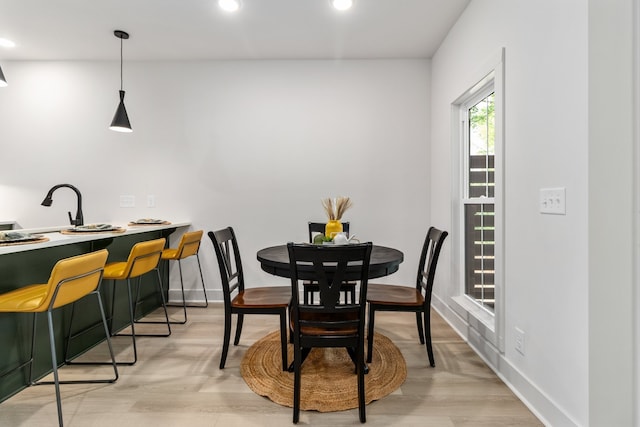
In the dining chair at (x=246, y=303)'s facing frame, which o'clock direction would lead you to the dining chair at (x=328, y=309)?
the dining chair at (x=328, y=309) is roughly at 2 o'clock from the dining chair at (x=246, y=303).

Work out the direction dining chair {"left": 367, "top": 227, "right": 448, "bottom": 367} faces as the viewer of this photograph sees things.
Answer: facing to the left of the viewer

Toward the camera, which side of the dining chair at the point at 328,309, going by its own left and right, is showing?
back

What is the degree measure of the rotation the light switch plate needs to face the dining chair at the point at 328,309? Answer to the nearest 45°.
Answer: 0° — it already faces it

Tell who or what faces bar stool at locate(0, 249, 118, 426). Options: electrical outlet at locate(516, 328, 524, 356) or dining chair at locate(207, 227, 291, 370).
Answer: the electrical outlet

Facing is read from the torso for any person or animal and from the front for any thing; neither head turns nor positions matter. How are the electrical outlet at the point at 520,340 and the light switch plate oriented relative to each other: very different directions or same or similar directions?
same or similar directions

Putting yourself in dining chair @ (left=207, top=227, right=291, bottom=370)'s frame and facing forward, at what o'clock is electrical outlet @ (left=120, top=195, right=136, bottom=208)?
The electrical outlet is roughly at 8 o'clock from the dining chair.

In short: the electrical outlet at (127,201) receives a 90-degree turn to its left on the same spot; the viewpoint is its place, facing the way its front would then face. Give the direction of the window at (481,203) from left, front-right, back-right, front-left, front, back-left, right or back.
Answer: front-right

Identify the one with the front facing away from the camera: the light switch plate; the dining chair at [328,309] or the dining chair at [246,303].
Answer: the dining chair at [328,309]

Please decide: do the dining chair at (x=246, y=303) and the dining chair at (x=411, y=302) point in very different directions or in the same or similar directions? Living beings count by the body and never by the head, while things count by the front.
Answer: very different directions

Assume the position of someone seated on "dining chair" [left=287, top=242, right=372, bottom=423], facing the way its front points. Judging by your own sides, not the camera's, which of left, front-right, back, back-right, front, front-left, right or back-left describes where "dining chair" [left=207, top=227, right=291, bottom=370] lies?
front-left

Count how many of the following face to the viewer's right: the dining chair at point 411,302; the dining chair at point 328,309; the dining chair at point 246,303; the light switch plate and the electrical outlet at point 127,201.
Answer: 1

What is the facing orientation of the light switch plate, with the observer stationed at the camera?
facing the viewer and to the left of the viewer

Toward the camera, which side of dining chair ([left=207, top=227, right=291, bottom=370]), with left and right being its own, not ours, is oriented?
right

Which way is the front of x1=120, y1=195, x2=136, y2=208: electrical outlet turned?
toward the camera

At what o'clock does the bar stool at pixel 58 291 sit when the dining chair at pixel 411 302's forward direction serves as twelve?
The bar stool is roughly at 11 o'clock from the dining chair.

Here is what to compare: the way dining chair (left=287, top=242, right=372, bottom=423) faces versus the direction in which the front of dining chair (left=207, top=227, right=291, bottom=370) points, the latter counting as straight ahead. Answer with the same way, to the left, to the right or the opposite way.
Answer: to the left

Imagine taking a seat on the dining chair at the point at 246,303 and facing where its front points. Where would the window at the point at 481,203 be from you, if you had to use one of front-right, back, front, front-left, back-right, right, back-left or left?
front

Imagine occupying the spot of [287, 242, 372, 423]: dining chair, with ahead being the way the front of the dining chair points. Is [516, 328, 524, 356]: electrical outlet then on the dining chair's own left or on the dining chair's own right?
on the dining chair's own right
